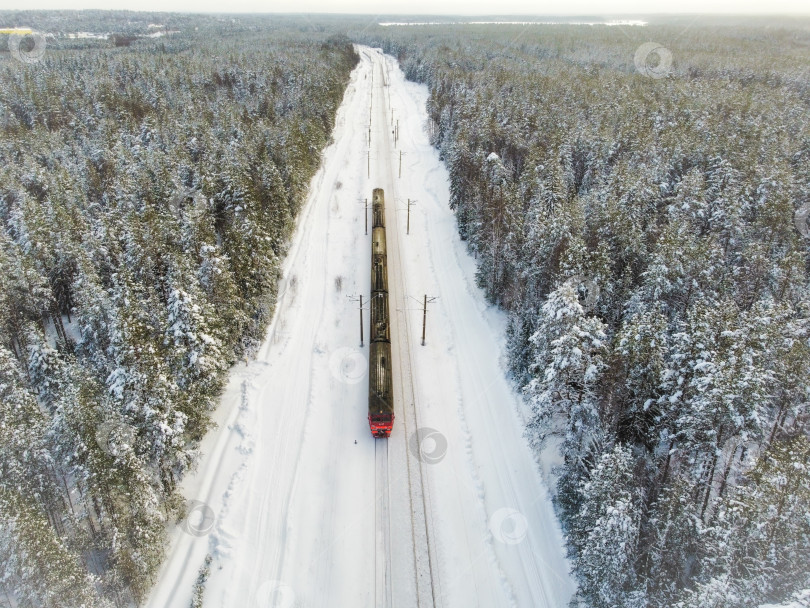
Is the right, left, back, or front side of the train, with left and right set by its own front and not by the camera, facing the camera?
front

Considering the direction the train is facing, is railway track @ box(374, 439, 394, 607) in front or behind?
in front
